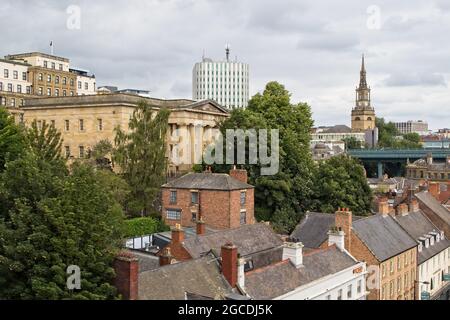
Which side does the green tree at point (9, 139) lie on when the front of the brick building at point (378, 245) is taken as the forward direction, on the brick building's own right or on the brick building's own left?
on the brick building's own right

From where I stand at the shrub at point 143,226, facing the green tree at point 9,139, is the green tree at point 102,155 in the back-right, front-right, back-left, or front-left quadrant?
front-right

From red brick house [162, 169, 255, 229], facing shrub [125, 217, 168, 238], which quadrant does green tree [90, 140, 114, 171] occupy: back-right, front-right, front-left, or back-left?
front-right

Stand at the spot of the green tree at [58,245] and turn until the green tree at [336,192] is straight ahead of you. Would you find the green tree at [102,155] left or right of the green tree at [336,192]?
left

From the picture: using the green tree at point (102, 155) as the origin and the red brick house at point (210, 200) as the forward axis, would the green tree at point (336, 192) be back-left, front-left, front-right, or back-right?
front-left

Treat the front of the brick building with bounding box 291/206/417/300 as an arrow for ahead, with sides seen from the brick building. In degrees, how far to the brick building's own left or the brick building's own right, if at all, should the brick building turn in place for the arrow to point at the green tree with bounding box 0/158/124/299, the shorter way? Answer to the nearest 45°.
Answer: approximately 90° to the brick building's own right
